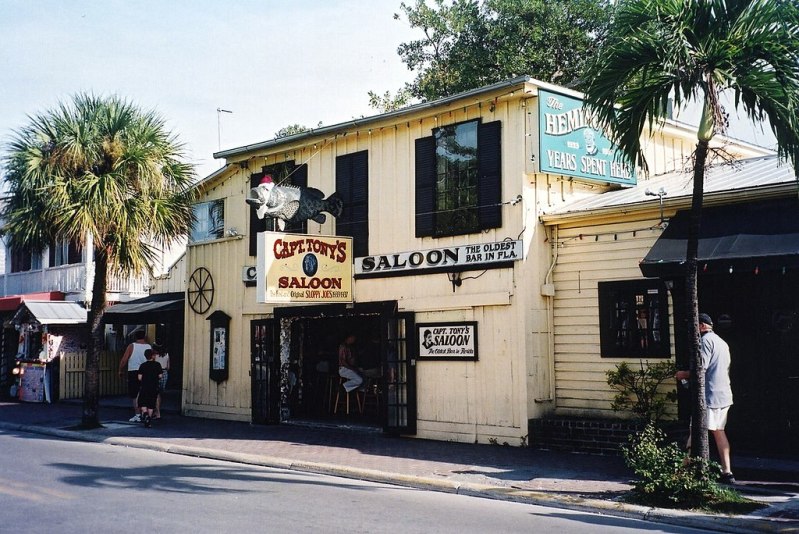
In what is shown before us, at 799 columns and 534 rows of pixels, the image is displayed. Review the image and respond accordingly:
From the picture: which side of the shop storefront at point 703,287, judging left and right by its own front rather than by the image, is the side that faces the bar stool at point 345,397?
right

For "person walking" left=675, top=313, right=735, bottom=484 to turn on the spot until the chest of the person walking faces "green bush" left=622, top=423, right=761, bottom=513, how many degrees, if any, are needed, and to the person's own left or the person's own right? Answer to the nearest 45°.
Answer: approximately 135° to the person's own left

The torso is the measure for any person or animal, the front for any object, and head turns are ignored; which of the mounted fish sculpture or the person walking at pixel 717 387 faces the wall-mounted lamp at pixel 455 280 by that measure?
the person walking

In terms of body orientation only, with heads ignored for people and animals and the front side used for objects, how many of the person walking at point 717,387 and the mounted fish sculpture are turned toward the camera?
0

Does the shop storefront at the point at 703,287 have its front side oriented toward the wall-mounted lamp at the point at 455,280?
no

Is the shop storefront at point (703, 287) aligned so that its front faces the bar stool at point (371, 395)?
no

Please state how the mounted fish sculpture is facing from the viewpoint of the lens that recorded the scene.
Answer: facing to the left of the viewer

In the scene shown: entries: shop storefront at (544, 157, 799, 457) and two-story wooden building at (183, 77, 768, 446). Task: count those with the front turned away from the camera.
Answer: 0

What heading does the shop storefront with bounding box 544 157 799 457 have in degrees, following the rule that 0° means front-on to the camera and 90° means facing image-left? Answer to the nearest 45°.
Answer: approximately 45°

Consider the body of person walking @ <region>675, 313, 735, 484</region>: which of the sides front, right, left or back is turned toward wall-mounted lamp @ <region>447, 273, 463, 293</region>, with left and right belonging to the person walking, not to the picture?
front

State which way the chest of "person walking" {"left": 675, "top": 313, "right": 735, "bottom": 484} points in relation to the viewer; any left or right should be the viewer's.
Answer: facing away from the viewer and to the left of the viewer

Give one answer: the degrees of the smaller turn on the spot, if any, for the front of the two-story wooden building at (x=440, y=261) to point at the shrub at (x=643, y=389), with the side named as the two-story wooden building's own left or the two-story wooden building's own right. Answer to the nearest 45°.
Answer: approximately 90° to the two-story wooden building's own left

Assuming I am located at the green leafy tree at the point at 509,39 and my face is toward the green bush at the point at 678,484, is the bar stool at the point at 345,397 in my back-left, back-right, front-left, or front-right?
front-right

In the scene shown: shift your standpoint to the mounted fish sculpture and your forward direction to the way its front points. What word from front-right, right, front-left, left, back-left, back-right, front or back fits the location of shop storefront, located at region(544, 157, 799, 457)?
back-left

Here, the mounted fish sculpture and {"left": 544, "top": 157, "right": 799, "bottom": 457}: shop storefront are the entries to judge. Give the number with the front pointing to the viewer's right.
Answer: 0

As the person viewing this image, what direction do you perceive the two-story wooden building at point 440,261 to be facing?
facing the viewer and to the left of the viewer
